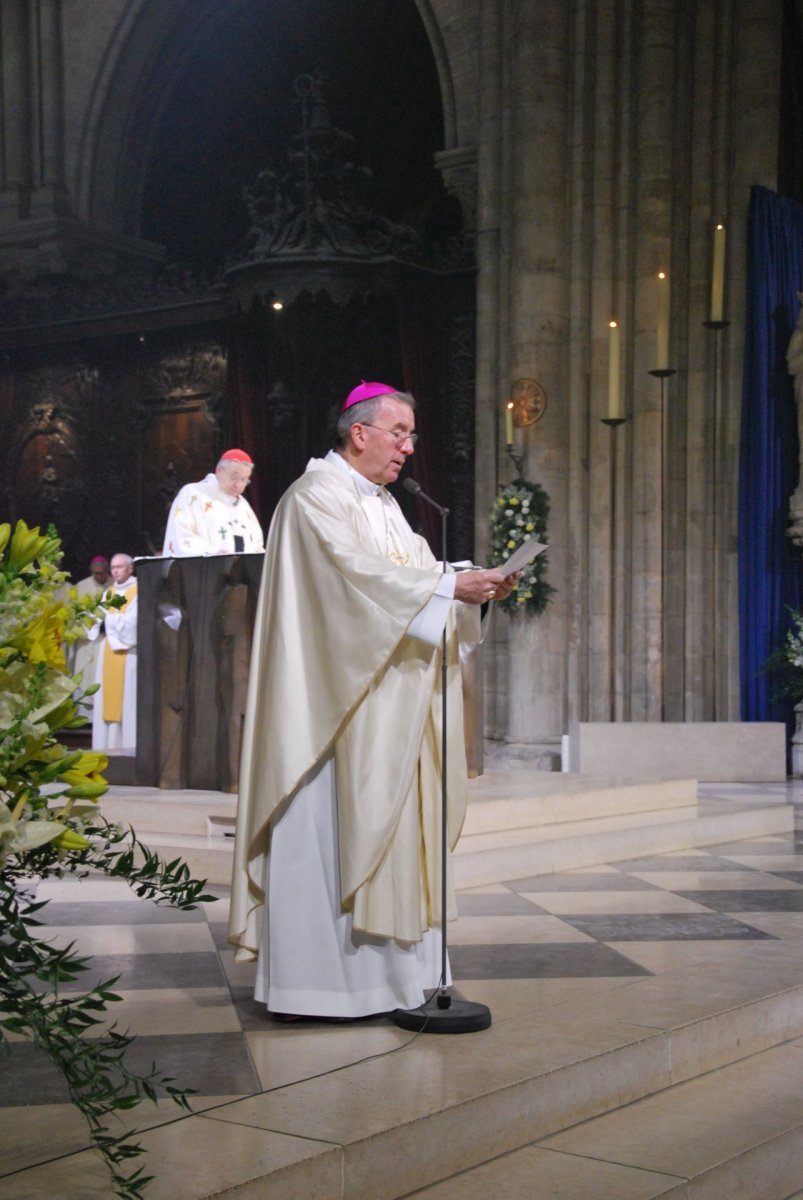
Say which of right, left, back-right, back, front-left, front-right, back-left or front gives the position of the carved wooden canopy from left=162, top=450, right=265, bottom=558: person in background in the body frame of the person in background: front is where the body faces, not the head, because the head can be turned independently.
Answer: back-left

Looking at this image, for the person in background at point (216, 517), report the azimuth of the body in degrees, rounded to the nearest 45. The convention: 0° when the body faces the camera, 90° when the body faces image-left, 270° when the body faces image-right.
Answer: approximately 315°

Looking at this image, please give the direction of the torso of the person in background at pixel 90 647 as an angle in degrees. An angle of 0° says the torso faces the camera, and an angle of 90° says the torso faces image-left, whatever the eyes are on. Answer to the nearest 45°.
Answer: approximately 315°

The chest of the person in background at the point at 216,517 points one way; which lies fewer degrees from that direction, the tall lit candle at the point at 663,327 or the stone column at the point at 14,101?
the tall lit candle

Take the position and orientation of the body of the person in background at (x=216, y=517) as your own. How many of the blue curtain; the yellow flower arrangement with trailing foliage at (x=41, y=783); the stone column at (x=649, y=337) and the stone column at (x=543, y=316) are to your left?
3

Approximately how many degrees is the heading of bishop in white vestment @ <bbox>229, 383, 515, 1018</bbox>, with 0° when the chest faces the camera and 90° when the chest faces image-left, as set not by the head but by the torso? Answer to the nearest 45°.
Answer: approximately 270°

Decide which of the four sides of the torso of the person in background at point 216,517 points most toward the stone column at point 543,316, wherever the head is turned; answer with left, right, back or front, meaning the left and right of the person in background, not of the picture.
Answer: left

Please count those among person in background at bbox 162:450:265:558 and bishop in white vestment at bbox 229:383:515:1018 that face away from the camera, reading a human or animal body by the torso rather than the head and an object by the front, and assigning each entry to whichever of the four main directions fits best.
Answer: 0
